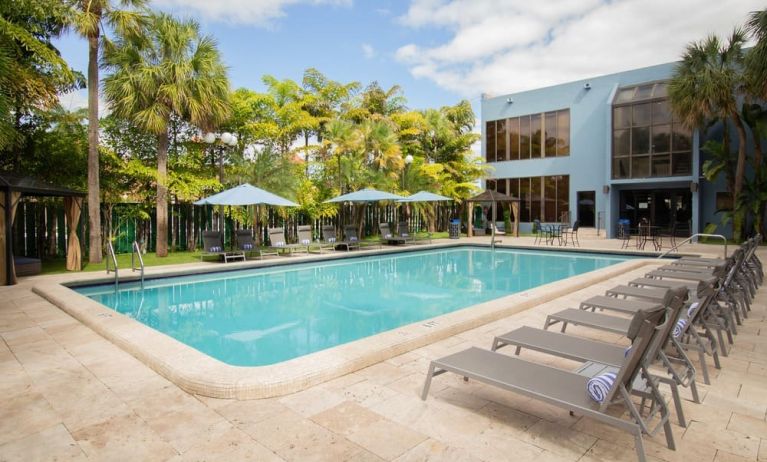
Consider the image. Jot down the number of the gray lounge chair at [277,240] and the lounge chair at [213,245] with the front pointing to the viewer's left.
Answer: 0

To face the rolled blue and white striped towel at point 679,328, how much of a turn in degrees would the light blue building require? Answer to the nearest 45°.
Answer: approximately 45° to its left

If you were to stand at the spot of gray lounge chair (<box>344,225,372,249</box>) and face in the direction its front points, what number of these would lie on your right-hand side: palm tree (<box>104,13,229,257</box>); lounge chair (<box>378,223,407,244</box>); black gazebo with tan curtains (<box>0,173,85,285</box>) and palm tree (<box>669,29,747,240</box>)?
2

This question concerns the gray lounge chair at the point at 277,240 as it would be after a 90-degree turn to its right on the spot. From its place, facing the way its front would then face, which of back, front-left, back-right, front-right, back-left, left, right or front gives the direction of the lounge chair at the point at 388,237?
back

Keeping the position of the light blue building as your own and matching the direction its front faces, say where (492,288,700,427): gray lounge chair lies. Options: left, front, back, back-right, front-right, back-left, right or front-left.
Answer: front-left

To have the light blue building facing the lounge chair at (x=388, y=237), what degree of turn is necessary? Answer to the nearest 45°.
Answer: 0° — it already faces it

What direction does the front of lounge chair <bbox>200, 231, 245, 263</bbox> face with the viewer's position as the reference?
facing the viewer and to the right of the viewer

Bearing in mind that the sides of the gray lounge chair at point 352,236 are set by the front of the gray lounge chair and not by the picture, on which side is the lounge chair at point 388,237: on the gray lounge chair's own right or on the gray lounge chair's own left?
on the gray lounge chair's own left

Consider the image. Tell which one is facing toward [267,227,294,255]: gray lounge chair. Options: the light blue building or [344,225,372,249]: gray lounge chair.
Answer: the light blue building

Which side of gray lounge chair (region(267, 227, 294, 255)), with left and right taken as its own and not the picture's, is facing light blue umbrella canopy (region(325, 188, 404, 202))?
left

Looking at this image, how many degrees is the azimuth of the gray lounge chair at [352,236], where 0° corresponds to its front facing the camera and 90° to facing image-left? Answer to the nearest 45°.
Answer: approximately 315°

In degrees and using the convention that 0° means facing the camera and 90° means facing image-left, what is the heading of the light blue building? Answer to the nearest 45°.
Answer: approximately 45°

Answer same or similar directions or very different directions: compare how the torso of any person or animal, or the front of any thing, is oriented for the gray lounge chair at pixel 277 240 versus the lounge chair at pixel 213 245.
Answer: same or similar directions

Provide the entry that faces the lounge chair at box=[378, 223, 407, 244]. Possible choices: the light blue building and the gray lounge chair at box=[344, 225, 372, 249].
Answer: the light blue building
